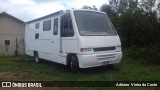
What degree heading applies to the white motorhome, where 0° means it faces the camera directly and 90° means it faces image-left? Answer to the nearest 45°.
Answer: approximately 315°

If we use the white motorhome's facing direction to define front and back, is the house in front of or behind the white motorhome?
behind

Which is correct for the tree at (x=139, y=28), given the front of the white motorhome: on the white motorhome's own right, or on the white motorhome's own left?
on the white motorhome's own left

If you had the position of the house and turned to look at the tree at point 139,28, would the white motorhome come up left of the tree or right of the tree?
right
